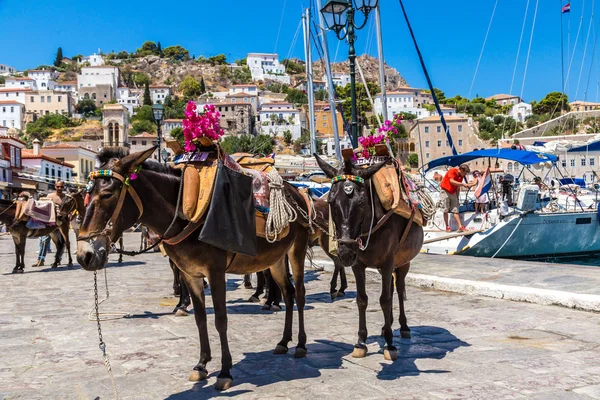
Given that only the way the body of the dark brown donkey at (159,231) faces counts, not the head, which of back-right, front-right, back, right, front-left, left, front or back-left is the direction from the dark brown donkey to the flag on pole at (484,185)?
back

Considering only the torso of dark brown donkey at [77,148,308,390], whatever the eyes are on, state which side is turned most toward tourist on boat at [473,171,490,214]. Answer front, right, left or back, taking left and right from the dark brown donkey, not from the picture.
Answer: back

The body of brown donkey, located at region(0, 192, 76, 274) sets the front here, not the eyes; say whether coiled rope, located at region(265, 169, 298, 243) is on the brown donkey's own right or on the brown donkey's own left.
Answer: on the brown donkey's own left

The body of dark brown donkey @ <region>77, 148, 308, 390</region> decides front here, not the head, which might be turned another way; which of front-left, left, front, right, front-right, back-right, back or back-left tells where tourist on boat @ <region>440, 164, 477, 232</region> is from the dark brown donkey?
back

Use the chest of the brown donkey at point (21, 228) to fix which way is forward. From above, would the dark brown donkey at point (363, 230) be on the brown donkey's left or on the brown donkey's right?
on the brown donkey's left

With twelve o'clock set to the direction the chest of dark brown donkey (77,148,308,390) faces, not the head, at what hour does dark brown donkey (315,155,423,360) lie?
dark brown donkey (315,155,423,360) is roughly at 7 o'clock from dark brown donkey (77,148,308,390).
